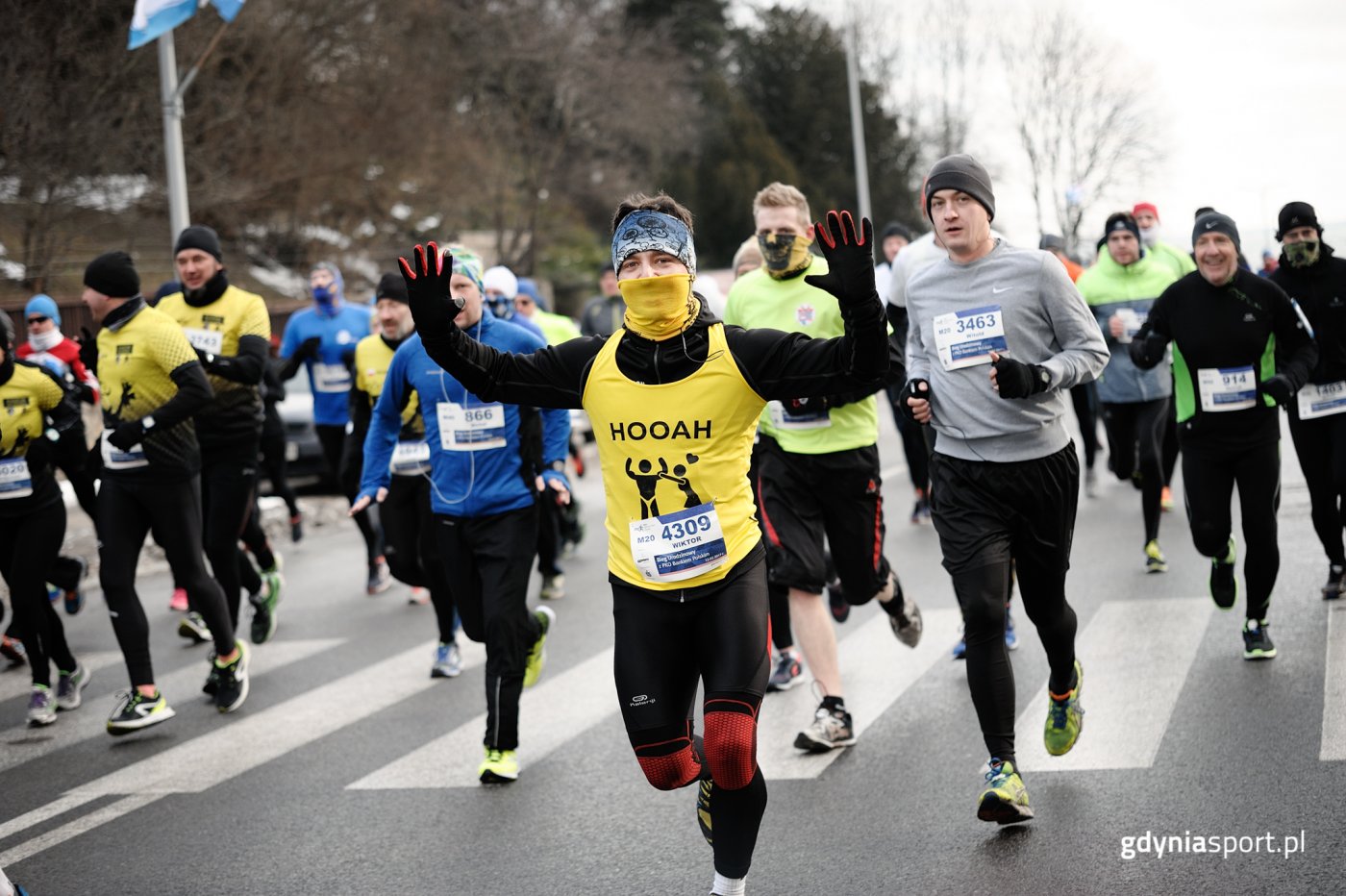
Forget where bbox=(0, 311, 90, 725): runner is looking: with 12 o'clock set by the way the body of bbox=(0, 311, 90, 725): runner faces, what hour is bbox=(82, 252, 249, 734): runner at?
bbox=(82, 252, 249, 734): runner is roughly at 9 o'clock from bbox=(0, 311, 90, 725): runner.

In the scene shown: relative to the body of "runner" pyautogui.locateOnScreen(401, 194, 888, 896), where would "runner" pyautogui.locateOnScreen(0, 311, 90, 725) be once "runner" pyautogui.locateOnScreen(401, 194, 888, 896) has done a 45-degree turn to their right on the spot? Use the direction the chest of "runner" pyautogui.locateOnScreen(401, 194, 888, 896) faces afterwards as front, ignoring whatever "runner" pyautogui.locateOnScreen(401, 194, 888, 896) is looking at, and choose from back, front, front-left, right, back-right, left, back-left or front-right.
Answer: right

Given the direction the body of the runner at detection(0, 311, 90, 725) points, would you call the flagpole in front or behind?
behind

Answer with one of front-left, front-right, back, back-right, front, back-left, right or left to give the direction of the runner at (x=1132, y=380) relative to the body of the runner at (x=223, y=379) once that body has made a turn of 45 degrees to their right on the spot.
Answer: back

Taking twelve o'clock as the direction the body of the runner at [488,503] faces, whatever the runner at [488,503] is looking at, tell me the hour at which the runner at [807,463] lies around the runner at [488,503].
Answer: the runner at [807,463] is roughly at 9 o'clock from the runner at [488,503].

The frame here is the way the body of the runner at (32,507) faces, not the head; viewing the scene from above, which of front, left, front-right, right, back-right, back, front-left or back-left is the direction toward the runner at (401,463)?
back-left

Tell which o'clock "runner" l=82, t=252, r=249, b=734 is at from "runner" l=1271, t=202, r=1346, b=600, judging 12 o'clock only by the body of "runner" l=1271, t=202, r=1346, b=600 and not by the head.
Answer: "runner" l=82, t=252, r=249, b=734 is roughly at 2 o'clock from "runner" l=1271, t=202, r=1346, b=600.

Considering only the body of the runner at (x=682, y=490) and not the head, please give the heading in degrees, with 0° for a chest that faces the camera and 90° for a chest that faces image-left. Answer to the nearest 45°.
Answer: approximately 0°

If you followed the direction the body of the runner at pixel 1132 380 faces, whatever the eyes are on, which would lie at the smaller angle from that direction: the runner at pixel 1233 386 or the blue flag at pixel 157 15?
the runner

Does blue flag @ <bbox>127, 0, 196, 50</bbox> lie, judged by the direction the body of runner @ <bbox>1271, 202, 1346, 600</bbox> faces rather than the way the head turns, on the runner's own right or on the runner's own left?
on the runner's own right

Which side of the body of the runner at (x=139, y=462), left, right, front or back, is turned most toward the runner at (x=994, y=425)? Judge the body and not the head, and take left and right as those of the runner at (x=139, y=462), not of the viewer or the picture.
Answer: left
